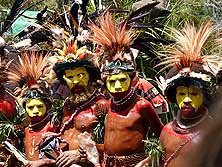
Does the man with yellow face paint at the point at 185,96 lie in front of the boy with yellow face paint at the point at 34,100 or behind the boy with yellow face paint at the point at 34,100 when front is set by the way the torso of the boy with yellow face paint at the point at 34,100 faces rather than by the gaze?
in front

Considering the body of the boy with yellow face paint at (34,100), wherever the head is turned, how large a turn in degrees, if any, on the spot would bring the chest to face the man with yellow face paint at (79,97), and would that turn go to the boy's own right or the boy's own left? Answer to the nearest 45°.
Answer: approximately 45° to the boy's own left

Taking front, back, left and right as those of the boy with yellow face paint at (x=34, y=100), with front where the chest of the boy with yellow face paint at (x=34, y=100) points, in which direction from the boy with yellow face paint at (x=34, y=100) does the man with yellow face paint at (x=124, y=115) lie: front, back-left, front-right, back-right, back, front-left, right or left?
front-left

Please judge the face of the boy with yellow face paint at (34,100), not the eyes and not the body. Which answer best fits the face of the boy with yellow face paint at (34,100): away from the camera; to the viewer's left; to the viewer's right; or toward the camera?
toward the camera

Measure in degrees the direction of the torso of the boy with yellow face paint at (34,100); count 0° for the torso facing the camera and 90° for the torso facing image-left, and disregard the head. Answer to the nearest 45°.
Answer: approximately 0°

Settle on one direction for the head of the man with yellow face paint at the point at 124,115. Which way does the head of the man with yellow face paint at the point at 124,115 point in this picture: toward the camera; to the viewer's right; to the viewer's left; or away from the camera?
toward the camera

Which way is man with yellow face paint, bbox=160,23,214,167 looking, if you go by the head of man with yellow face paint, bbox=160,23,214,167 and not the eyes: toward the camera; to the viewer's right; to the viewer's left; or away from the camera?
toward the camera
